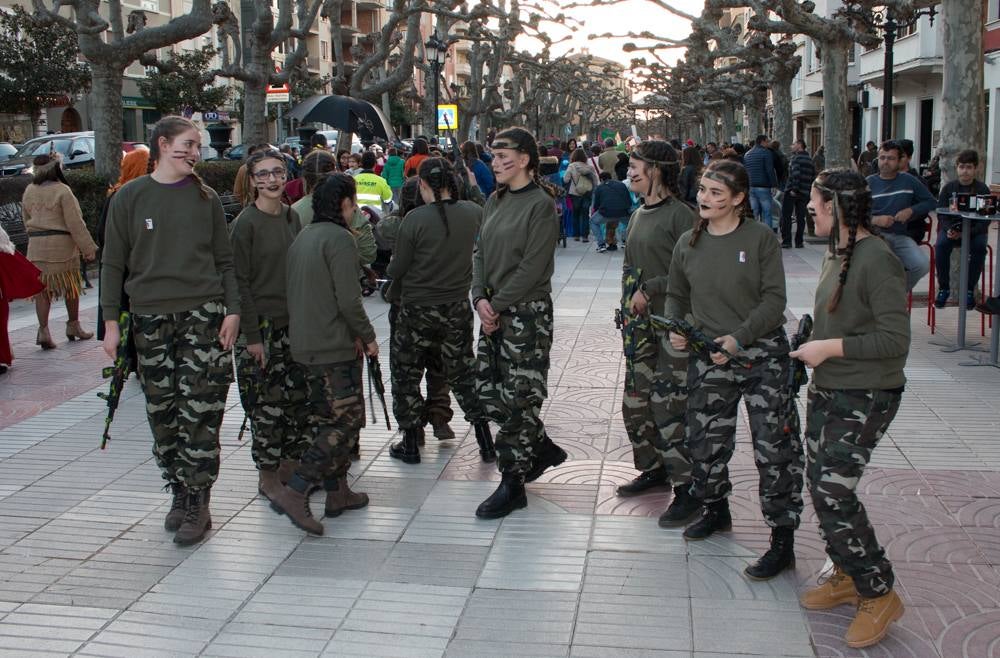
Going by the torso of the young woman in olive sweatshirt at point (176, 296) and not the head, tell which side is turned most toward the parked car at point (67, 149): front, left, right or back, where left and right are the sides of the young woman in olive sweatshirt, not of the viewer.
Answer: back

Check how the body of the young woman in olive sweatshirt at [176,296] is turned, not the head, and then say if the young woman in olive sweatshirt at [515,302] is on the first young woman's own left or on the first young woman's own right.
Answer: on the first young woman's own left

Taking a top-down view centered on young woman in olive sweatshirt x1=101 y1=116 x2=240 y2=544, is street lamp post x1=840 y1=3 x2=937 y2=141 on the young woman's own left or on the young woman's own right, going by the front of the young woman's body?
on the young woman's own left

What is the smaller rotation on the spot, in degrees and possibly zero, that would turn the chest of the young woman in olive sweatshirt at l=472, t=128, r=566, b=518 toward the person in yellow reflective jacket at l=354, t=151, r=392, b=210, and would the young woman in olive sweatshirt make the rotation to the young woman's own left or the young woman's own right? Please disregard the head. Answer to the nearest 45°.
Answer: approximately 135° to the young woman's own right

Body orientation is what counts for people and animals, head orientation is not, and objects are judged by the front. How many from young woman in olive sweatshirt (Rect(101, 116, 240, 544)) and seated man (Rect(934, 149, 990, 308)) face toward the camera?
2

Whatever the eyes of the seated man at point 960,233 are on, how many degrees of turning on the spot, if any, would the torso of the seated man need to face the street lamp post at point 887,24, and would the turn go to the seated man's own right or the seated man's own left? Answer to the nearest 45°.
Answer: approximately 180°

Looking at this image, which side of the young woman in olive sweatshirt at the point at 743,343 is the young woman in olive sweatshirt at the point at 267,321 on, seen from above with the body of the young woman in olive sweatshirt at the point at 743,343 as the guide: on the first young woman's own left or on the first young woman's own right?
on the first young woman's own right

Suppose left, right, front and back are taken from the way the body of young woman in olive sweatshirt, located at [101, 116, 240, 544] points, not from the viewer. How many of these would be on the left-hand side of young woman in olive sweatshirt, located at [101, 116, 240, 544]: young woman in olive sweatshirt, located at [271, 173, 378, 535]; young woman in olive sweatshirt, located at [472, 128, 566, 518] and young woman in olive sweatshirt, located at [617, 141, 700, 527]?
3

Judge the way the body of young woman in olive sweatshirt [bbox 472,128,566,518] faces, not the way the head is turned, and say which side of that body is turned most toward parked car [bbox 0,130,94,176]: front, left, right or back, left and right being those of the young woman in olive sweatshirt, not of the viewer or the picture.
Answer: right

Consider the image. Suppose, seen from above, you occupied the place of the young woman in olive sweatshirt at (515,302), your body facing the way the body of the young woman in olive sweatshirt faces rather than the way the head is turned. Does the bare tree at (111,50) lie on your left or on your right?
on your right
